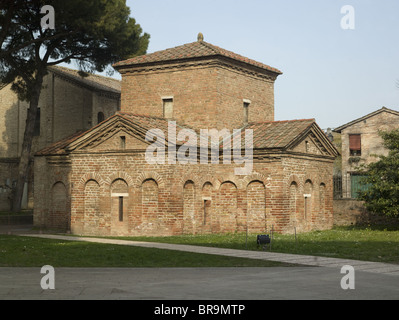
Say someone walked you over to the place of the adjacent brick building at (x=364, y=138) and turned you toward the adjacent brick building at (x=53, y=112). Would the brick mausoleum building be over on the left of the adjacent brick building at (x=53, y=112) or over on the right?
left

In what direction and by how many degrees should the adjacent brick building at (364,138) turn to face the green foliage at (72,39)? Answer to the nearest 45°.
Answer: approximately 45° to its right

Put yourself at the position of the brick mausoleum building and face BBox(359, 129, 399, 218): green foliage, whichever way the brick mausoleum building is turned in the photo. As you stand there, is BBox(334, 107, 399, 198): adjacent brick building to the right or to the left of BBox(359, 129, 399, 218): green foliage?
left

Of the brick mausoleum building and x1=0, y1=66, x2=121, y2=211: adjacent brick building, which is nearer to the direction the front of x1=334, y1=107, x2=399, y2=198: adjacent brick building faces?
the brick mausoleum building

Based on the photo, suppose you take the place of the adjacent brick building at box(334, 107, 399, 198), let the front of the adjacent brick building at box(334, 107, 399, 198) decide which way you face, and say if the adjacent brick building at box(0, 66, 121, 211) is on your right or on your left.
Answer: on your right

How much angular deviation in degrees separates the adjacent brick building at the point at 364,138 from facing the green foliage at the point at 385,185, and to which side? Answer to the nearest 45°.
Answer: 0° — it already faces it

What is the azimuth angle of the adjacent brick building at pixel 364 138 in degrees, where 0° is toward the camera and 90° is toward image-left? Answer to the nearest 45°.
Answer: approximately 0°
